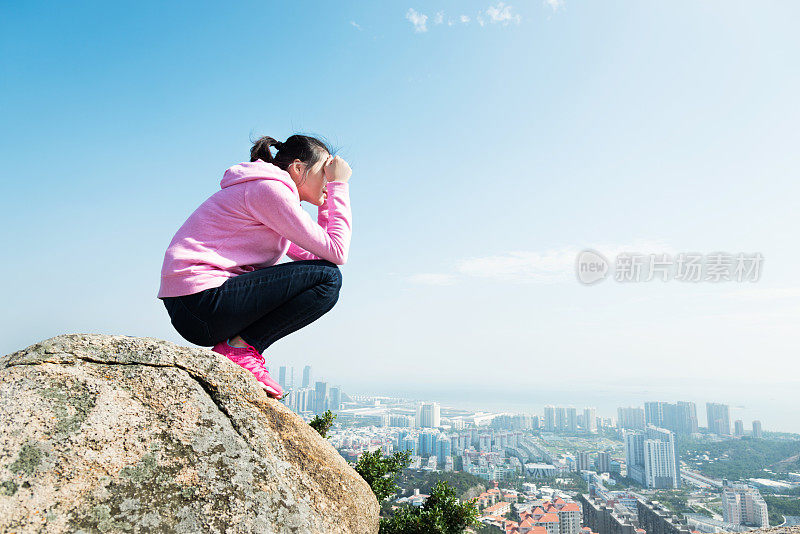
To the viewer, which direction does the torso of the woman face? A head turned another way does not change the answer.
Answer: to the viewer's right

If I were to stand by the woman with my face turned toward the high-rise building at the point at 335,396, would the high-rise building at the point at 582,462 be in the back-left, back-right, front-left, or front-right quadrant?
front-right

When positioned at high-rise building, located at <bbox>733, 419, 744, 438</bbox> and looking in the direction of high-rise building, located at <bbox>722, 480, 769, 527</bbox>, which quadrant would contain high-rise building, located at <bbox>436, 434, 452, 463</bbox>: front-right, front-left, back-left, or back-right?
front-right

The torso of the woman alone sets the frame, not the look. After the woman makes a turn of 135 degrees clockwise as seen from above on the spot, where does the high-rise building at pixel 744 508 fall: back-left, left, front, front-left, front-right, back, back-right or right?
back

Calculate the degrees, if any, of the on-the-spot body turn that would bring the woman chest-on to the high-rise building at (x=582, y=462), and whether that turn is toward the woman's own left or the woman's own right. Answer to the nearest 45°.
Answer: approximately 45° to the woman's own left

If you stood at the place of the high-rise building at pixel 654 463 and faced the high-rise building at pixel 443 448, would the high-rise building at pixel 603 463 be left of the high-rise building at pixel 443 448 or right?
right

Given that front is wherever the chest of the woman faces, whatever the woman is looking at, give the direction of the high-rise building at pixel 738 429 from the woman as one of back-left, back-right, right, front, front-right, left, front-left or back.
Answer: front-left

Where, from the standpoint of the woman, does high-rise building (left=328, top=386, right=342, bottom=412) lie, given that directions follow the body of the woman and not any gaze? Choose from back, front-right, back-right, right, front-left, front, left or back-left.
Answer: left

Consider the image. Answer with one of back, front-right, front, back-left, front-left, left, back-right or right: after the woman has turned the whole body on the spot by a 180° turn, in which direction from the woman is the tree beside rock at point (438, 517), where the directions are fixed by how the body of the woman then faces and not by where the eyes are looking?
back-right

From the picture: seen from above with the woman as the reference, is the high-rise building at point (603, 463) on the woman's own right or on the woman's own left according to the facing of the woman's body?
on the woman's own left

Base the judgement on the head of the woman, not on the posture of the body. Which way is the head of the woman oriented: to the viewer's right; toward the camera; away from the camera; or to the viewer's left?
to the viewer's right

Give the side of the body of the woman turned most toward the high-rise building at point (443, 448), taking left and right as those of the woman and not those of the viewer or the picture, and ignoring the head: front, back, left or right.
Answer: left
